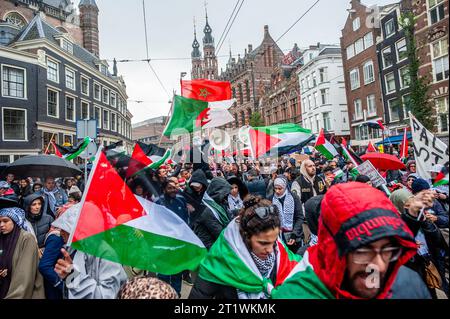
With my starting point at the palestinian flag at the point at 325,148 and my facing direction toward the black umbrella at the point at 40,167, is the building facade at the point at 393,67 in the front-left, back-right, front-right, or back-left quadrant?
back-right

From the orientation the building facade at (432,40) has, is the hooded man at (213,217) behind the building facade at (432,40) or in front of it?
in front

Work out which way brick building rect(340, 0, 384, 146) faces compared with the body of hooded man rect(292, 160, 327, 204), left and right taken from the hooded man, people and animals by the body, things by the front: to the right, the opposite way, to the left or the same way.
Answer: to the right

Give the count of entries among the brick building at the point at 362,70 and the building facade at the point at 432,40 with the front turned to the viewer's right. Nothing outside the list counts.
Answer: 0

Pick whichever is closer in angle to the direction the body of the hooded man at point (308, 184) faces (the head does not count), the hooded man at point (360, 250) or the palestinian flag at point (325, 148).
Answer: the hooded man

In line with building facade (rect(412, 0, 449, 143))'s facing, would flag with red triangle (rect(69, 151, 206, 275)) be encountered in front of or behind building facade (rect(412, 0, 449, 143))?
in front

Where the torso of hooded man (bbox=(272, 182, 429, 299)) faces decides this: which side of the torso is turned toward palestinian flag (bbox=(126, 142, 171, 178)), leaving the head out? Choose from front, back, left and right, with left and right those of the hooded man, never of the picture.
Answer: back

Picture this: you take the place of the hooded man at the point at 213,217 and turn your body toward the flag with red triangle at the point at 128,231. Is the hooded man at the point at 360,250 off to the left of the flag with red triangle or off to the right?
left

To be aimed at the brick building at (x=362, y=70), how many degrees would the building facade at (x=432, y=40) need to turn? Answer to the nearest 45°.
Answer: approximately 90° to its right

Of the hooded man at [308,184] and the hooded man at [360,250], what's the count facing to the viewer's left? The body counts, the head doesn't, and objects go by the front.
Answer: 0

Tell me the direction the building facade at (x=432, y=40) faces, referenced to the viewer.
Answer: facing the viewer and to the left of the viewer

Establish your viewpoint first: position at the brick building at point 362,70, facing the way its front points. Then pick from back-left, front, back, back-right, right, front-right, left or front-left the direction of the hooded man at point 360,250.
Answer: front-left

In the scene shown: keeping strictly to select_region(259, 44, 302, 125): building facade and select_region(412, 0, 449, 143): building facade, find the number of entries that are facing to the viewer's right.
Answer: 0

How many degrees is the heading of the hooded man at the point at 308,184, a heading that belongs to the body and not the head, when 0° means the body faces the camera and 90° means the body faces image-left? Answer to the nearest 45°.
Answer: approximately 315°
